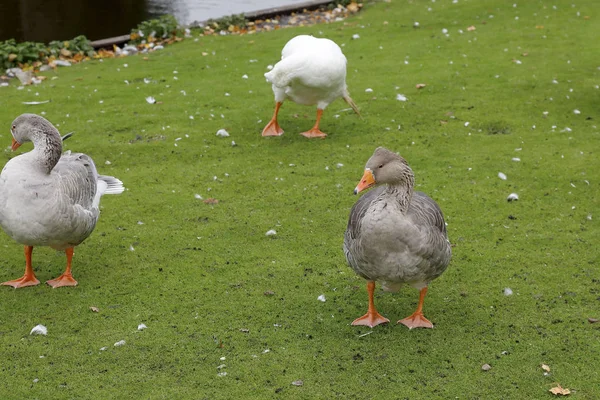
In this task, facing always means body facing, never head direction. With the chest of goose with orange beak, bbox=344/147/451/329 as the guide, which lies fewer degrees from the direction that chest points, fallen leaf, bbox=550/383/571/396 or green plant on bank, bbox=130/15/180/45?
the fallen leaf

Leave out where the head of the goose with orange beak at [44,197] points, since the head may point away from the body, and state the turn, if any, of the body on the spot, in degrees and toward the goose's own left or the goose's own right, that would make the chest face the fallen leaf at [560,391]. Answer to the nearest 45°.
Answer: approximately 90° to the goose's own left

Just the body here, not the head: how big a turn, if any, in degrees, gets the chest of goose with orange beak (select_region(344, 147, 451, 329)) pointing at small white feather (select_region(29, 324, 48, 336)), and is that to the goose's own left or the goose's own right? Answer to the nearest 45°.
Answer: approximately 90° to the goose's own right

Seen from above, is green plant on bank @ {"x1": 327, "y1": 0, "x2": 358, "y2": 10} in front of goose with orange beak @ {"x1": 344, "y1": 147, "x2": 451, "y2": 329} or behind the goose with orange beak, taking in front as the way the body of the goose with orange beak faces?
behind

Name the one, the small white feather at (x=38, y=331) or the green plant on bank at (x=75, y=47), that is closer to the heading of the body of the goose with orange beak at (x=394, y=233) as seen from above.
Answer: the small white feather

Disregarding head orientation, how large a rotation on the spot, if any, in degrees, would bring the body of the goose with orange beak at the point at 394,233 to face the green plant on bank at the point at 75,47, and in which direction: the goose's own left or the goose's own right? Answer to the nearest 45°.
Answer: approximately 135° to the goose's own right

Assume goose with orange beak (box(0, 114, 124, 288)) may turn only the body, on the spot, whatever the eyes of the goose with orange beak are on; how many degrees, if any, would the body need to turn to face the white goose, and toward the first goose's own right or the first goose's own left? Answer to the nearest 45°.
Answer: approximately 180°

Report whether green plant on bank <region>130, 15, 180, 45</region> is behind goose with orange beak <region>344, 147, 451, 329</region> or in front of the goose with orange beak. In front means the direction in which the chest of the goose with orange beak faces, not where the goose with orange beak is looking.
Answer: behind

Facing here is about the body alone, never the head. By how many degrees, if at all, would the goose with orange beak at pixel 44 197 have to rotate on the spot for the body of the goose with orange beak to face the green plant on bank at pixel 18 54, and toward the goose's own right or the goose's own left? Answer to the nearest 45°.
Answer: approximately 135° to the goose's own right

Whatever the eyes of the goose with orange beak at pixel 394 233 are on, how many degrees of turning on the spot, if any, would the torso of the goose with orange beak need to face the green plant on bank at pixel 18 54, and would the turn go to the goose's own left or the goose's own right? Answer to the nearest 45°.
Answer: approximately 135° to the goose's own right

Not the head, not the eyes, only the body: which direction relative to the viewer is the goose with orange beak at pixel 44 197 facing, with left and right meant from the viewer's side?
facing the viewer and to the left of the viewer

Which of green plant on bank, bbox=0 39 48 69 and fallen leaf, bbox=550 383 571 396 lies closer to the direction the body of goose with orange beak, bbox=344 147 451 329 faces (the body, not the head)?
the fallen leaf
